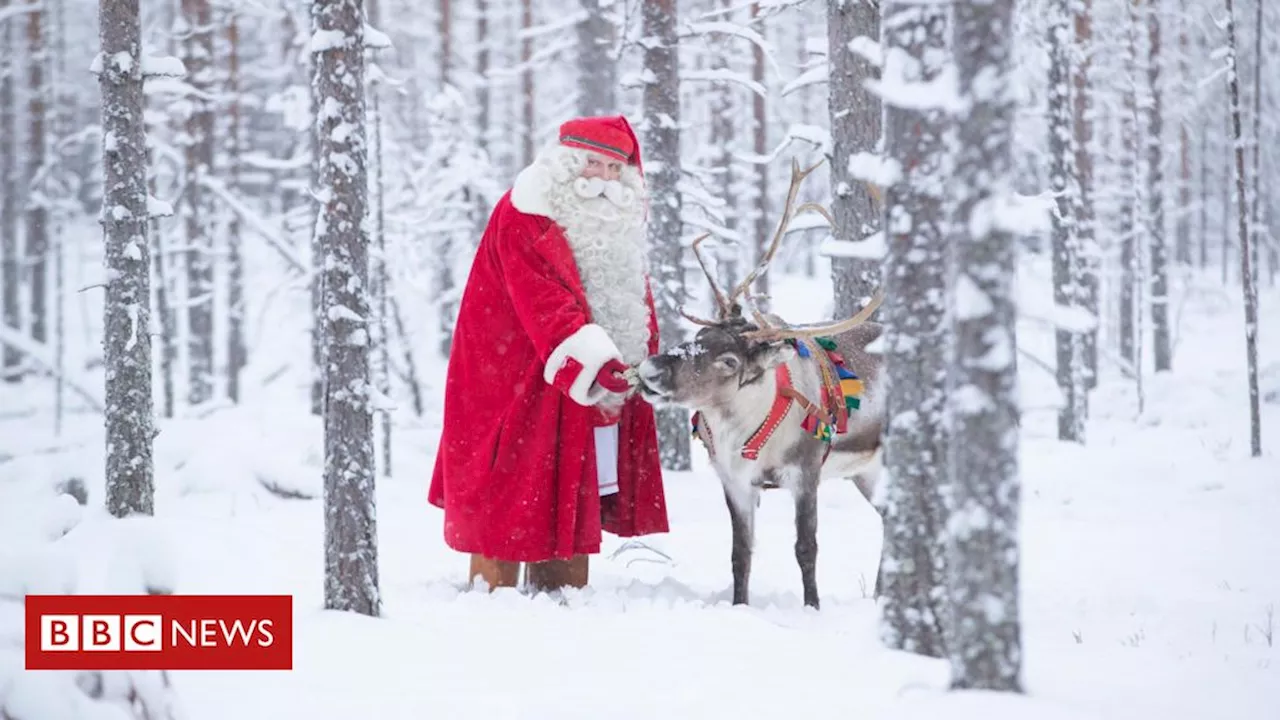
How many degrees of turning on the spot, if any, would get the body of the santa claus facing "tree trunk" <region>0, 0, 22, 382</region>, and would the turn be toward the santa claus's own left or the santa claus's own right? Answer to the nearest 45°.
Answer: approximately 180°

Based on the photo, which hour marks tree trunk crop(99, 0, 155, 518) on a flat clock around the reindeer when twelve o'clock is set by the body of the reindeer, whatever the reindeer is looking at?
The tree trunk is roughly at 2 o'clock from the reindeer.

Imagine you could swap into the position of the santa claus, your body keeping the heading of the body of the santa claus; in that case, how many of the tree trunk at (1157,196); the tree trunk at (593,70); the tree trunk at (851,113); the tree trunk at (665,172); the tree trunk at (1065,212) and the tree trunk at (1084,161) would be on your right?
0

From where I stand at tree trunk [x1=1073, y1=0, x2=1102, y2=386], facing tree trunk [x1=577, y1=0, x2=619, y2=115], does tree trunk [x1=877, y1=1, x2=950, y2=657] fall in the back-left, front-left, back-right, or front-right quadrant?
front-left

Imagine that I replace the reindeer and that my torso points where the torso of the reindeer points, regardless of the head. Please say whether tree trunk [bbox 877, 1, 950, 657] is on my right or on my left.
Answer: on my left

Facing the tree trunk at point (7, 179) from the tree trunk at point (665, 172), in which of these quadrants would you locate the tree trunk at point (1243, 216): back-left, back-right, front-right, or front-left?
back-right

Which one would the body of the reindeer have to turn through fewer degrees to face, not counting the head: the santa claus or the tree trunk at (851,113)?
the santa claus

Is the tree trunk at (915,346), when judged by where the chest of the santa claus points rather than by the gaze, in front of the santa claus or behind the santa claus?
in front

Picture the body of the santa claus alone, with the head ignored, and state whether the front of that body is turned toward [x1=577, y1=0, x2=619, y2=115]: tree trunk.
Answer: no

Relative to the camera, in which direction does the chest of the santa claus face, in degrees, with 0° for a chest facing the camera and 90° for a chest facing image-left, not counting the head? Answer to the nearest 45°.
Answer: approximately 315°

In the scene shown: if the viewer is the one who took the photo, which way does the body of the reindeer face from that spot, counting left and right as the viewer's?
facing the viewer and to the left of the viewer

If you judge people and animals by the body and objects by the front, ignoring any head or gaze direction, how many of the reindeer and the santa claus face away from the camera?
0

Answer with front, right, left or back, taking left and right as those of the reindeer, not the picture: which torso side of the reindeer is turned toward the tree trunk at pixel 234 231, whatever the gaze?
right

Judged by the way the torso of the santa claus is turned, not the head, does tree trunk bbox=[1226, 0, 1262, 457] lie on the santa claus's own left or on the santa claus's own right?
on the santa claus's own left

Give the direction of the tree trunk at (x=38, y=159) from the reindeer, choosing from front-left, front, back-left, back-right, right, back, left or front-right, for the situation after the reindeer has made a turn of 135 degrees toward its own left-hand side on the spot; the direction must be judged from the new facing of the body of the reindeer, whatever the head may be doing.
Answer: back-left

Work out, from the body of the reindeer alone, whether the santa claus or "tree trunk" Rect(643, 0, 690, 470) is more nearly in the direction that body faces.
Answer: the santa claus

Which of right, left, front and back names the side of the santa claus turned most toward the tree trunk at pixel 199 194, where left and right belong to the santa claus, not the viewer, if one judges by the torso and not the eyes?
back
